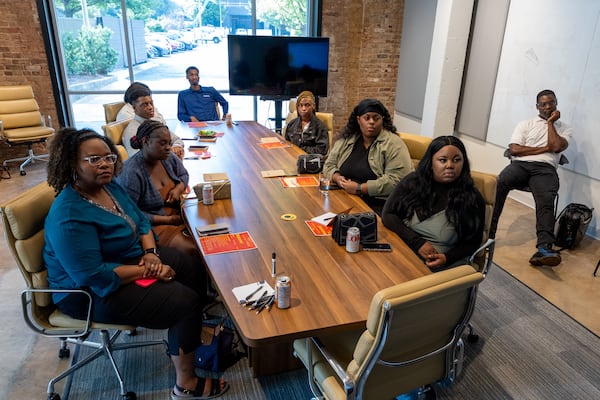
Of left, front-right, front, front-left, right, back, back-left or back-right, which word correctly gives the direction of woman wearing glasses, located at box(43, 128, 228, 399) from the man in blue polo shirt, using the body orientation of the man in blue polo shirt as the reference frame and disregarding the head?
front

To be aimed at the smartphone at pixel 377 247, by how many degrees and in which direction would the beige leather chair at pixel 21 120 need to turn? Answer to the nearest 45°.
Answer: approximately 45° to its right

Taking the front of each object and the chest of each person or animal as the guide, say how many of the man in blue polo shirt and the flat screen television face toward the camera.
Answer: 2

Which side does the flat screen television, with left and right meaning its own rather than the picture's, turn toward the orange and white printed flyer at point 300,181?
front

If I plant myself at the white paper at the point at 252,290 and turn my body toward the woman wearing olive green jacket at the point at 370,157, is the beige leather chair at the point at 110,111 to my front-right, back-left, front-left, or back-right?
front-left

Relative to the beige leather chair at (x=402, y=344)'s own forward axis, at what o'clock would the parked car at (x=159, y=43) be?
The parked car is roughly at 12 o'clock from the beige leather chair.

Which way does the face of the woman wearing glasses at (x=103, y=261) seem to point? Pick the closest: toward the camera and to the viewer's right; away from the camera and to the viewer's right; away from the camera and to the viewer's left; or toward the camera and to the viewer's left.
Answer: toward the camera and to the viewer's right

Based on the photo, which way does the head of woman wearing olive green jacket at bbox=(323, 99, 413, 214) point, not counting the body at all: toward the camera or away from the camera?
toward the camera

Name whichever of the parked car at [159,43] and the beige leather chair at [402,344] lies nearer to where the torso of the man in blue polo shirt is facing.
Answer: the beige leather chair

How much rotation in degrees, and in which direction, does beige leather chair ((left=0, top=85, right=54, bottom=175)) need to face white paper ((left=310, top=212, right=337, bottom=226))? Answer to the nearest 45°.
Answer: approximately 45° to its right

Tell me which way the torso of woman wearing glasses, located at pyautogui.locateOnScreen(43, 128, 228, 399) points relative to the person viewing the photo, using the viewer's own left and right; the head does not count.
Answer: facing the viewer and to the right of the viewer

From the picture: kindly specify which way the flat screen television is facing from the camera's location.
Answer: facing the viewer

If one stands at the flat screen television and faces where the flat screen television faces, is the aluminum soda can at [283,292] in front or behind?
in front

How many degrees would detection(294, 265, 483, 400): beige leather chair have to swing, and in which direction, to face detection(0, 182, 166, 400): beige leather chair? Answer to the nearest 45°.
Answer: approximately 45° to its left

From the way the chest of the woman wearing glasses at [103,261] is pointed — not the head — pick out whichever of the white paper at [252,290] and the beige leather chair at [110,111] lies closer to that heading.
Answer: the white paper

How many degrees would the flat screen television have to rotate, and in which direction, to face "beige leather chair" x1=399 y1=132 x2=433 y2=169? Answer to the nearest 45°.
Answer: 0° — it already faces it

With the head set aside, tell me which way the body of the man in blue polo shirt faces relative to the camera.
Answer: toward the camera

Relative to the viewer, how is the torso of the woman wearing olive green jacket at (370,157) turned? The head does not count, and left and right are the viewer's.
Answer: facing the viewer and to the left of the viewer

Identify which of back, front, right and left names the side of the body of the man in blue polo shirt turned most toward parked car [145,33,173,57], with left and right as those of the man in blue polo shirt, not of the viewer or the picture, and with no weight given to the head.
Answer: back
